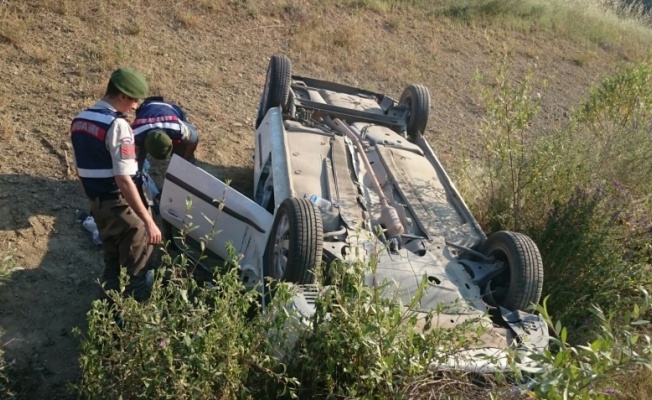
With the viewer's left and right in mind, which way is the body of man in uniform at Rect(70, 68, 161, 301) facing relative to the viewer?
facing away from the viewer and to the right of the viewer

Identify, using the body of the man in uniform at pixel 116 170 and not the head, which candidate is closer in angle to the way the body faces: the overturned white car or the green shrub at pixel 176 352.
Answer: the overturned white car

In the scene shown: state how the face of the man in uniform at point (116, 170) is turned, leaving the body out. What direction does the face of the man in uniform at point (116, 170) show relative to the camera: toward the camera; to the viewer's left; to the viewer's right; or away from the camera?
to the viewer's right

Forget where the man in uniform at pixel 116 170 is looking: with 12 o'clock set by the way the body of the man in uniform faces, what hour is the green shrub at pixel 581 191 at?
The green shrub is roughly at 1 o'clock from the man in uniform.
